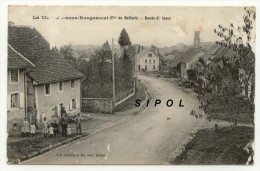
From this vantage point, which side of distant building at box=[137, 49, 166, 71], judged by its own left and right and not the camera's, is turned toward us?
front
